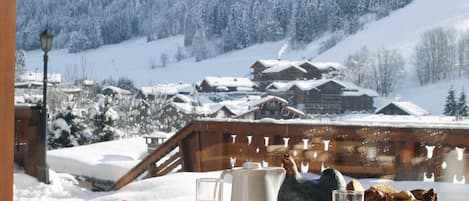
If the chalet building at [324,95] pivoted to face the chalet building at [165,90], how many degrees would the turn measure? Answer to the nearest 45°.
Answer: approximately 90° to its right

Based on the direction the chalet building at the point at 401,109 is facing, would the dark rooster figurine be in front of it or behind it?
in front

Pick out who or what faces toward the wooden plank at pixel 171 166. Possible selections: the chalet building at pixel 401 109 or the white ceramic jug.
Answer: the chalet building

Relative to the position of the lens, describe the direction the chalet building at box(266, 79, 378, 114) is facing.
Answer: facing the viewer

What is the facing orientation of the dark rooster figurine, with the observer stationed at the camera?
facing to the left of the viewer

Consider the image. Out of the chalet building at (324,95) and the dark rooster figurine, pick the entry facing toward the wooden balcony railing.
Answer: the chalet building

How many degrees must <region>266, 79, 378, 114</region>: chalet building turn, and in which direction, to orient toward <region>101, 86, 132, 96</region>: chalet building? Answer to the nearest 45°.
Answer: approximately 90° to its right

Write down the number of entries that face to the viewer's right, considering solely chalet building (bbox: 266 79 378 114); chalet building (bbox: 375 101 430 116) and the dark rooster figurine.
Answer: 0

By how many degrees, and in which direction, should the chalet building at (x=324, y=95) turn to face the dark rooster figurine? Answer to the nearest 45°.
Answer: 0° — it already faces it

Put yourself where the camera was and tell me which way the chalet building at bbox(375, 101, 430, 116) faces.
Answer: facing the viewer and to the left of the viewer

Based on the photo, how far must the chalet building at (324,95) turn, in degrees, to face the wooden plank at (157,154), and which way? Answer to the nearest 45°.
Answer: approximately 45° to its right
